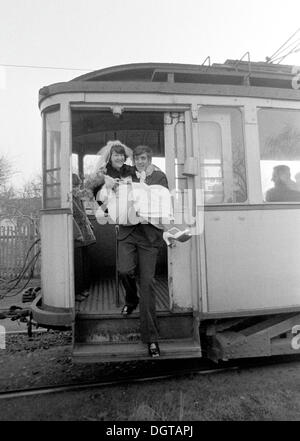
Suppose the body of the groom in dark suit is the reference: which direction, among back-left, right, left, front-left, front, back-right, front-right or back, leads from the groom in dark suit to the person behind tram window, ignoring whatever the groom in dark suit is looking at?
left

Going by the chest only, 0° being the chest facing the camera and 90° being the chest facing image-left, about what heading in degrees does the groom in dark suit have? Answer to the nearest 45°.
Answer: approximately 0°
